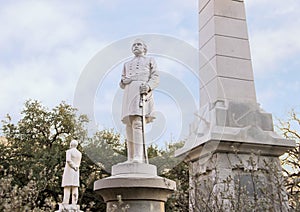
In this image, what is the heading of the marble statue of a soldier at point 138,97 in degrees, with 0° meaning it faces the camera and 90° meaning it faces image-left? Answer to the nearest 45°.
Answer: approximately 45°

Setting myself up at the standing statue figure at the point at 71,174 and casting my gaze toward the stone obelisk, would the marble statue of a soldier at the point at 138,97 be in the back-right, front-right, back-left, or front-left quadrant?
front-right

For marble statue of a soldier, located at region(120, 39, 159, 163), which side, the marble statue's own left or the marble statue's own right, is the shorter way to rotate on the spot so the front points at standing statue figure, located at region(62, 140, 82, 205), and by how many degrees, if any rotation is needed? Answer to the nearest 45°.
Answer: approximately 135° to the marble statue's own right
